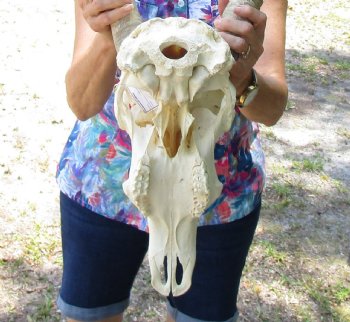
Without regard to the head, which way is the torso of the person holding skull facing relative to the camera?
toward the camera
